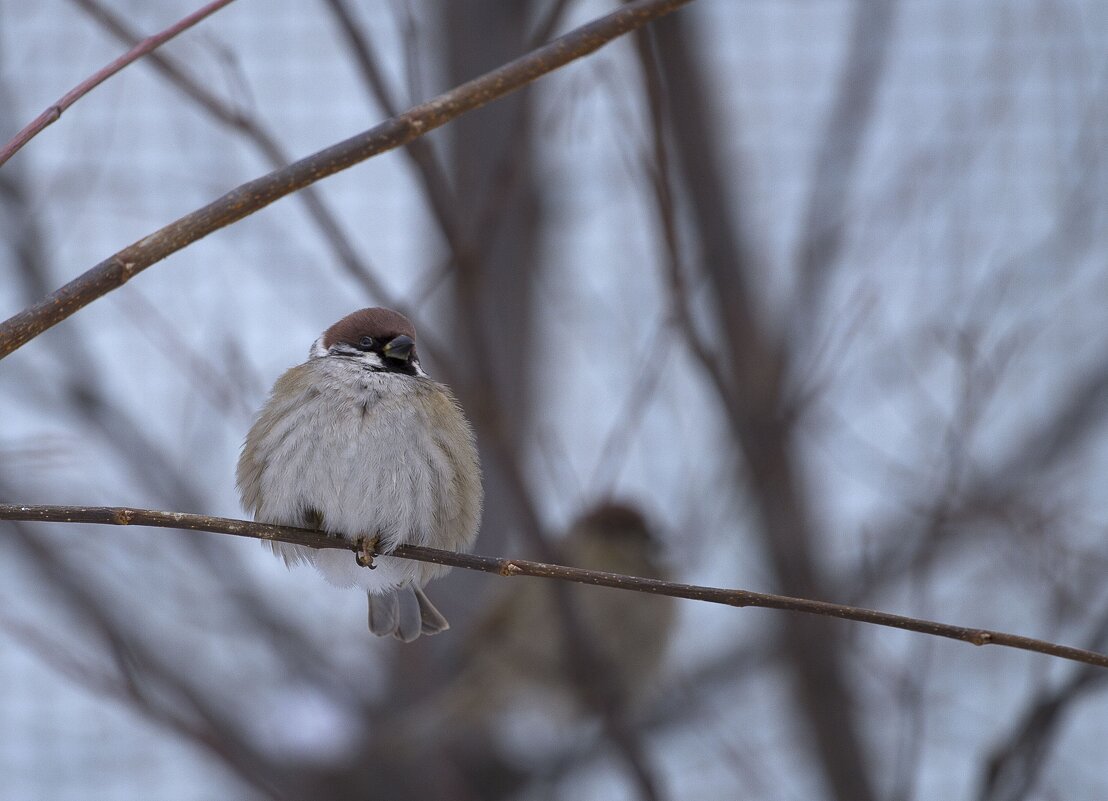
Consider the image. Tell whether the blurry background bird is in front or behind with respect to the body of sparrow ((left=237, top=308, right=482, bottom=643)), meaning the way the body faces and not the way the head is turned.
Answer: behind

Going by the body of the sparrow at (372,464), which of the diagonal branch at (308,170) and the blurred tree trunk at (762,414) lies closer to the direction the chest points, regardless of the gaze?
the diagonal branch

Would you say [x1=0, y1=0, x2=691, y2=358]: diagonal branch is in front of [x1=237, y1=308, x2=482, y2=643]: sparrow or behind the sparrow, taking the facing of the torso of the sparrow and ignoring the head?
in front

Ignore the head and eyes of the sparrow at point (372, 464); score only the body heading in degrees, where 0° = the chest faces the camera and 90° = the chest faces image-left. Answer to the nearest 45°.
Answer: approximately 0°
